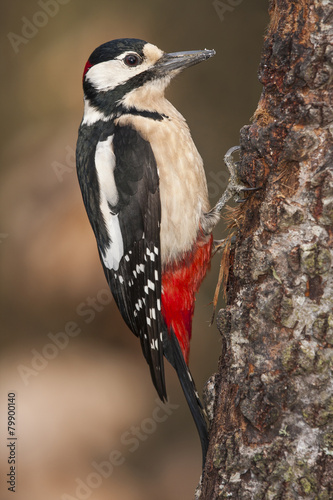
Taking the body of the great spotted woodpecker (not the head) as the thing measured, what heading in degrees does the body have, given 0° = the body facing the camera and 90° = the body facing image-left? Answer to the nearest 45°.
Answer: approximately 270°
